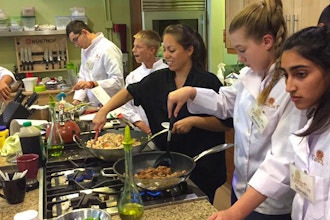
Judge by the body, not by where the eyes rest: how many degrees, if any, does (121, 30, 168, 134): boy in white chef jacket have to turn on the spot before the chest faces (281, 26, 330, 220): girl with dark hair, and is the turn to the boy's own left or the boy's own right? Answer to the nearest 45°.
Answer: approximately 45° to the boy's own left

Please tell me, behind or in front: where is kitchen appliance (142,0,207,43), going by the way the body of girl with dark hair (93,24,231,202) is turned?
behind

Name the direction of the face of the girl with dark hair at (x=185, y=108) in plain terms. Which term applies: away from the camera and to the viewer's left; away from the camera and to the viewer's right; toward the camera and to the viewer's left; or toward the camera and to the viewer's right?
toward the camera and to the viewer's left

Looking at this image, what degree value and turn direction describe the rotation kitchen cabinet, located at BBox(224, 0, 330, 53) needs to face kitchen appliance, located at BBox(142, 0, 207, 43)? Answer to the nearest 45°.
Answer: approximately 135° to its right

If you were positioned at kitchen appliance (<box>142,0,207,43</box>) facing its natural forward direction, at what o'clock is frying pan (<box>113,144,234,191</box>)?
The frying pan is roughly at 12 o'clock from the kitchen appliance.

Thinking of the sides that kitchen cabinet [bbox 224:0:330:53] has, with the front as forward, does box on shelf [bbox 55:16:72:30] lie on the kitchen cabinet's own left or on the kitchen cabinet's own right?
on the kitchen cabinet's own right

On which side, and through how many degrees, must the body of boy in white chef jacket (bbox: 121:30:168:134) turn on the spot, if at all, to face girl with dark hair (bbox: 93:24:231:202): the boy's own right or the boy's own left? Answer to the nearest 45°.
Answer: approximately 45° to the boy's own left

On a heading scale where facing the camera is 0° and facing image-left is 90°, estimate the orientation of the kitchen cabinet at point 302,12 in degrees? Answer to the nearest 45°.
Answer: approximately 0°

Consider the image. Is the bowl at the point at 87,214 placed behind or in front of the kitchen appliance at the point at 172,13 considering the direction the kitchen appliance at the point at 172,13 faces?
in front

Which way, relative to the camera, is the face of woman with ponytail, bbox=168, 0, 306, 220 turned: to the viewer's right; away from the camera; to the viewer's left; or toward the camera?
to the viewer's left

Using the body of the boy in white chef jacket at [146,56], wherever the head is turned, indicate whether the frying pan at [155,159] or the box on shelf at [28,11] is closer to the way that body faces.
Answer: the frying pan

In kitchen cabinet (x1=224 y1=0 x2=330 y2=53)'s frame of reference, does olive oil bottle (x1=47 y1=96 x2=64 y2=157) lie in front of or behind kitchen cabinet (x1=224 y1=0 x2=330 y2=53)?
in front

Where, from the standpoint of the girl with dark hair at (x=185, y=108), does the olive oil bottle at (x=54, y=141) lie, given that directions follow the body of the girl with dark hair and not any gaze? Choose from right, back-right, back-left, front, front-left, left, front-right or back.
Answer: front-right

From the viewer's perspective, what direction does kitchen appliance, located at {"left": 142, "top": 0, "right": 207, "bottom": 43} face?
toward the camera

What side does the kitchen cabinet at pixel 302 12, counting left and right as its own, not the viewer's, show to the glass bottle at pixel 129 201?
front

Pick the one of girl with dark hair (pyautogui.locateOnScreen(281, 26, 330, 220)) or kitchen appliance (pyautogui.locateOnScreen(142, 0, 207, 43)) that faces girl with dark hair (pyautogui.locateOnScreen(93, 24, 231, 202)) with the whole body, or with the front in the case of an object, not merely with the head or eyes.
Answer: the kitchen appliance

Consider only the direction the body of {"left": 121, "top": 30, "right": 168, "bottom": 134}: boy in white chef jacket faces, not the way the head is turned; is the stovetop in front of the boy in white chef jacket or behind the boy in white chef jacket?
in front
